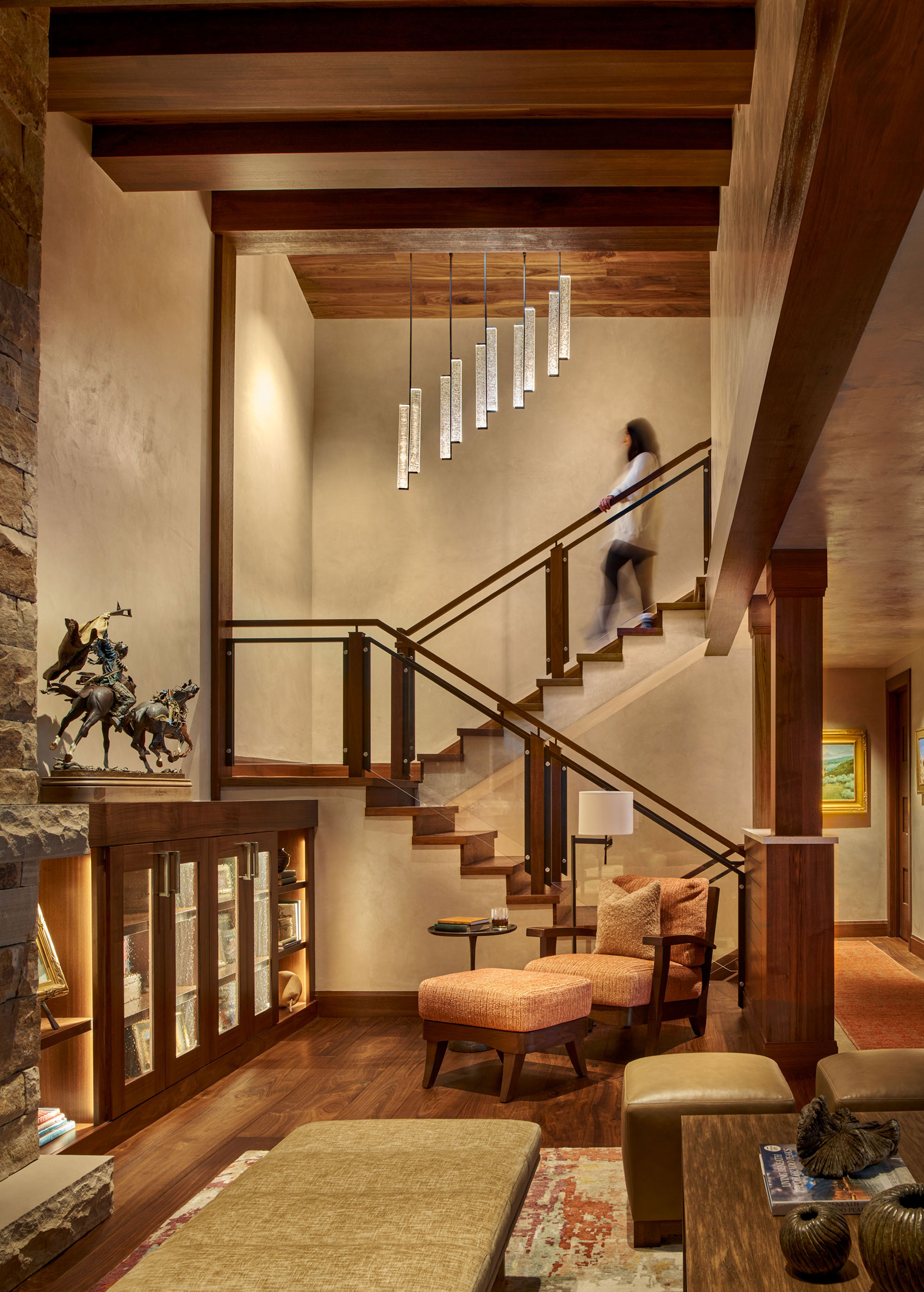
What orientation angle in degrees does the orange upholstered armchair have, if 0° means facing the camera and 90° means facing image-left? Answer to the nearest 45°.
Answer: approximately 45°

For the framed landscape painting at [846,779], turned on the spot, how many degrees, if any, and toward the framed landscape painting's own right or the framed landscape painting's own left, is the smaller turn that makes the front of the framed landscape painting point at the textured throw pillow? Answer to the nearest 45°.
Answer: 0° — it already faces it

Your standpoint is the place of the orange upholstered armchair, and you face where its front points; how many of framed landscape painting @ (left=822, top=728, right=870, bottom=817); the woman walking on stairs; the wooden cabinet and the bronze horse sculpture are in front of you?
2

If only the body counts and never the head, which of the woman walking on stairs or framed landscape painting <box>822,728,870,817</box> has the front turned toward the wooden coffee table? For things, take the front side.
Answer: the framed landscape painting

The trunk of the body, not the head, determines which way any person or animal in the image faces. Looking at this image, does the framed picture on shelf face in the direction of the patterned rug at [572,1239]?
yes

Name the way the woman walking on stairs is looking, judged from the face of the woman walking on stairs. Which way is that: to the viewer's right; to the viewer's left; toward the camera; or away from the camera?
to the viewer's left

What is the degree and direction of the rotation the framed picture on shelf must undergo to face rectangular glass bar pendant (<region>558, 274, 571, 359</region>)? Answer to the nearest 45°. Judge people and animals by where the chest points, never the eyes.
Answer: approximately 90° to its left

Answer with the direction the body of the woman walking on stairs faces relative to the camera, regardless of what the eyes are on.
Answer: to the viewer's left

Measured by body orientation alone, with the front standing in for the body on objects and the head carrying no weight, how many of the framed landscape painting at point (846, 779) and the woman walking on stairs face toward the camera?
1
